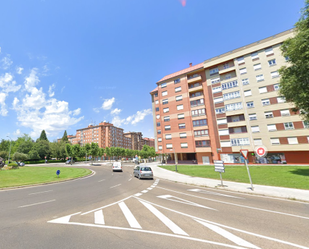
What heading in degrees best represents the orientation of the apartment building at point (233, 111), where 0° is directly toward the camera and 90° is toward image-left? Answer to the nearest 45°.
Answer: approximately 45°

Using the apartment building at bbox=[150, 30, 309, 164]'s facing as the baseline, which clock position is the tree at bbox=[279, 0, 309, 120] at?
The tree is roughly at 10 o'clock from the apartment building.
